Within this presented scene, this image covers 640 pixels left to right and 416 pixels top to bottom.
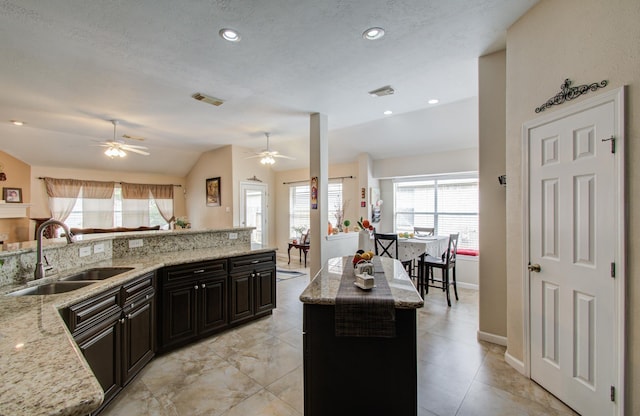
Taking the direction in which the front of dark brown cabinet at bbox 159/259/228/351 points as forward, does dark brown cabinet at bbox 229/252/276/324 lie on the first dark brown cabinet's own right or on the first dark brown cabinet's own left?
on the first dark brown cabinet's own left

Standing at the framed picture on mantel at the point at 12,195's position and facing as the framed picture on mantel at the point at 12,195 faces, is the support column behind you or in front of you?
in front

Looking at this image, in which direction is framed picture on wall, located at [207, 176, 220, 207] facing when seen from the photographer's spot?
facing the viewer and to the left of the viewer

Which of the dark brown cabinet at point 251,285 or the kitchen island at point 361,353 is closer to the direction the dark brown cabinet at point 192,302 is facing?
the kitchen island

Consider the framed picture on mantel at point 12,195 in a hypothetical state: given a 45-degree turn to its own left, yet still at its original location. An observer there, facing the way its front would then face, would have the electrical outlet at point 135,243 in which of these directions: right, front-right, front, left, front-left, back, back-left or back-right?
right

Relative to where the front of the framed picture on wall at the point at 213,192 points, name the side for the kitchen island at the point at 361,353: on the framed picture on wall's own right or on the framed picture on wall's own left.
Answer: on the framed picture on wall's own left

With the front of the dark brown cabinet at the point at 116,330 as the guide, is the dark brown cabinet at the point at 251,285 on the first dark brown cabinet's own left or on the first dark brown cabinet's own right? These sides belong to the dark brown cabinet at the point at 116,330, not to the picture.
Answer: on the first dark brown cabinet's own left

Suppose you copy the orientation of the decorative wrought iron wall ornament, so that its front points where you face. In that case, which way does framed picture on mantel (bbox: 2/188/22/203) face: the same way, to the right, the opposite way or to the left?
the opposite way

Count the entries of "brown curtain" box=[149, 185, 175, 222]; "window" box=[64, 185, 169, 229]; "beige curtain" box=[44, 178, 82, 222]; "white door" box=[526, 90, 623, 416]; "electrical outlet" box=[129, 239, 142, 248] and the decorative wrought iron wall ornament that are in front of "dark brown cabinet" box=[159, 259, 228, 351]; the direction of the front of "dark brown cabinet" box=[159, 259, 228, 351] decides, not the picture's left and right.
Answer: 2

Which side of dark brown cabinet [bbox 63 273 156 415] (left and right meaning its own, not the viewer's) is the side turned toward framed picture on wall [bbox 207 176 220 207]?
left

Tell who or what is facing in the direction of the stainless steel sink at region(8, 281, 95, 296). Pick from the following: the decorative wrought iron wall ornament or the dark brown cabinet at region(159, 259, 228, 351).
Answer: the decorative wrought iron wall ornament

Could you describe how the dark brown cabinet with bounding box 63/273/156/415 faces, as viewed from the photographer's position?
facing the viewer and to the right of the viewer

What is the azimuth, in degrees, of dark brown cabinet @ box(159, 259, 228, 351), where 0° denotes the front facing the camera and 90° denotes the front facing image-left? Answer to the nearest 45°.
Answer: approximately 315°

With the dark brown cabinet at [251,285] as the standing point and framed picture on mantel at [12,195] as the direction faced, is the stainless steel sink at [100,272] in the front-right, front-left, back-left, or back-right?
front-left
